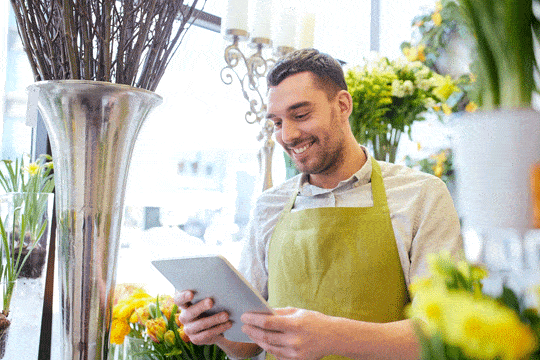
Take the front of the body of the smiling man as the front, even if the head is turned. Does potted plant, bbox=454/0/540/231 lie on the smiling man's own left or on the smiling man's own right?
on the smiling man's own left

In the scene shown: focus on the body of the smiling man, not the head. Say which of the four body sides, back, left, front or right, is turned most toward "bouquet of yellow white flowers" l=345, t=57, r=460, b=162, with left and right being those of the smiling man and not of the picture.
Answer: back

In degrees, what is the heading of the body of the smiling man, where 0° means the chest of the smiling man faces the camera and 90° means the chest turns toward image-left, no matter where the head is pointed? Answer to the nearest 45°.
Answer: approximately 45°
